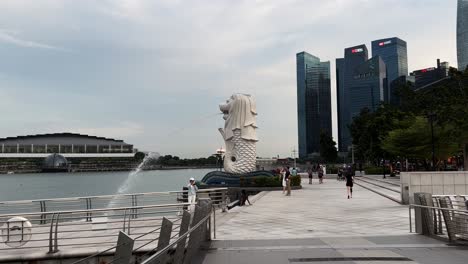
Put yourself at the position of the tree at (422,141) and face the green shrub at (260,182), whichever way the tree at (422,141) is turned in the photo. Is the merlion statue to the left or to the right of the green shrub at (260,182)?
right

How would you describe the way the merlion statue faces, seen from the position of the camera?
facing to the left of the viewer

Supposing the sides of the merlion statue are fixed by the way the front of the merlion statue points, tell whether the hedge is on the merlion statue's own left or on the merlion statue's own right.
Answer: on the merlion statue's own left

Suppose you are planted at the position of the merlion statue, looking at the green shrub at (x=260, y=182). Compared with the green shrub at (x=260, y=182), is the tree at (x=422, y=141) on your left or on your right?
left

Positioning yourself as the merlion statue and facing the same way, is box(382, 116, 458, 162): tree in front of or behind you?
behind

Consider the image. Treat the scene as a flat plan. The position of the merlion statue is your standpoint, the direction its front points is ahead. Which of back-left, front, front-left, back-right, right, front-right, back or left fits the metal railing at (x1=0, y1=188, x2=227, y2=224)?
left

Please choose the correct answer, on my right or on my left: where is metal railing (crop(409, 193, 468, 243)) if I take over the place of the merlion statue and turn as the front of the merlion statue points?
on my left
